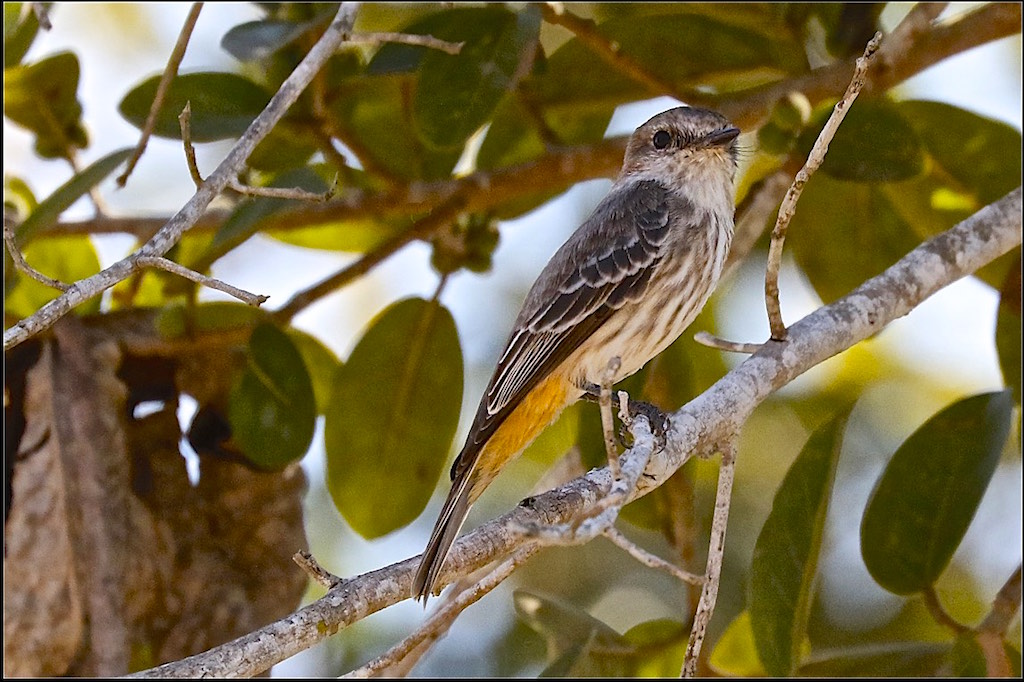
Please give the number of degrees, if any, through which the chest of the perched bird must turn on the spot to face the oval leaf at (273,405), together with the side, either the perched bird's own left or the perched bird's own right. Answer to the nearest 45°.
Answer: approximately 180°

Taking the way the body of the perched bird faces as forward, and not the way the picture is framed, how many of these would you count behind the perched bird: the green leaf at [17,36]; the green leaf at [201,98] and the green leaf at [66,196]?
3

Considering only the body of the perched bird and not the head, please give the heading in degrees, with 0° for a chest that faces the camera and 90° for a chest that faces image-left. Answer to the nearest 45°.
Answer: approximately 270°

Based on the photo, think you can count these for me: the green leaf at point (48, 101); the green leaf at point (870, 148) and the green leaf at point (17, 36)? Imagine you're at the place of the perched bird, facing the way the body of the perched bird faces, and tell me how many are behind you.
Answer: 2

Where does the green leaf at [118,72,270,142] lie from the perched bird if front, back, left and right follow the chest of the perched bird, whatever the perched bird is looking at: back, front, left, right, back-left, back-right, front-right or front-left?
back

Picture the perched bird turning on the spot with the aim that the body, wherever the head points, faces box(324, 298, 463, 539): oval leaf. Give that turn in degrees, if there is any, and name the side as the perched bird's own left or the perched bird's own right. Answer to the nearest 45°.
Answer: approximately 135° to the perched bird's own left

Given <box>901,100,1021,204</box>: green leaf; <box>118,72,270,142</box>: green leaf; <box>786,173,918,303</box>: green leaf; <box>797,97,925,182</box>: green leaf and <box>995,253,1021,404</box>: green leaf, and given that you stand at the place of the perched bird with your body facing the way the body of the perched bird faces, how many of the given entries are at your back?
1

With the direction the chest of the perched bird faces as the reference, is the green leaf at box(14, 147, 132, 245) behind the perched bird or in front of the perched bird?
behind

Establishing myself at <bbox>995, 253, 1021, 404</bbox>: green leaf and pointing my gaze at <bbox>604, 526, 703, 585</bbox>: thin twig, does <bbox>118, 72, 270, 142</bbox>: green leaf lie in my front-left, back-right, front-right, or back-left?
front-right

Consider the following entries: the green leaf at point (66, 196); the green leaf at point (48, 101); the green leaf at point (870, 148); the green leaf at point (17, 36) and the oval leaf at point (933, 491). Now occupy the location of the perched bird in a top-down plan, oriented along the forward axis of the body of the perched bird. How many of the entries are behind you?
3
